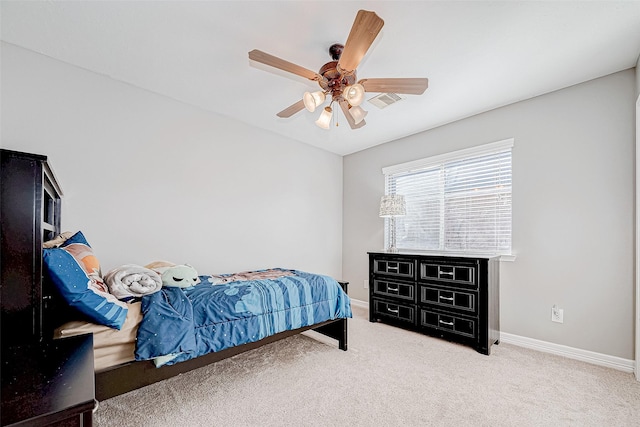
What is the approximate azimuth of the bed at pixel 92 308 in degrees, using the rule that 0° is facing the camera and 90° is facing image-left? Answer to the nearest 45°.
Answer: approximately 225°

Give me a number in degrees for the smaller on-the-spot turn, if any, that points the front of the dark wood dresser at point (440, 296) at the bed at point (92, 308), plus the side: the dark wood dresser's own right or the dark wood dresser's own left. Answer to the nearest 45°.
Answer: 0° — it already faces it

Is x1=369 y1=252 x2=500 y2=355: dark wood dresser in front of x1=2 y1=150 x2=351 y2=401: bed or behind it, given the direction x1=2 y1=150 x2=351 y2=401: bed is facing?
in front
